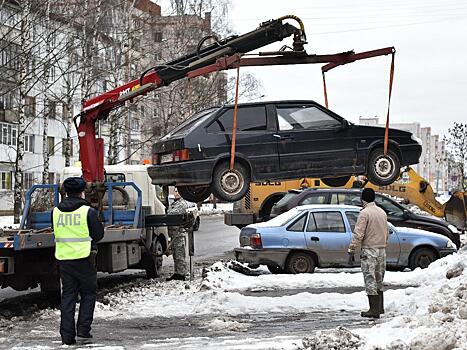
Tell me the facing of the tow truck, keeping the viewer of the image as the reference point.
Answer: facing away from the viewer and to the right of the viewer

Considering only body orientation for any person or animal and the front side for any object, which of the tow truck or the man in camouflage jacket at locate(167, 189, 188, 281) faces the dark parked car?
the tow truck

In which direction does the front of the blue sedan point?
to the viewer's right

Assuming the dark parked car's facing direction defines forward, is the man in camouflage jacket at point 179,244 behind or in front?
behind

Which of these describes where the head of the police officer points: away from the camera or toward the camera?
away from the camera

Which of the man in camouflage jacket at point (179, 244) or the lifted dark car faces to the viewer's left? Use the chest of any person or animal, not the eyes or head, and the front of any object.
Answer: the man in camouflage jacket

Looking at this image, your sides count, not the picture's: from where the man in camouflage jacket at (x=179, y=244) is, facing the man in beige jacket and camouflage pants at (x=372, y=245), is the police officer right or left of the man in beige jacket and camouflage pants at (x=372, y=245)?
right

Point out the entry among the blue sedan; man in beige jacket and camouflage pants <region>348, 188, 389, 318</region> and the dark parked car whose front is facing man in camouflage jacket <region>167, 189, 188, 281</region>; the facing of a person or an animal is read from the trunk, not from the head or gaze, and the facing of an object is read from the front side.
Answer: man in beige jacket and camouflage pants <region>348, 188, 389, 318</region>

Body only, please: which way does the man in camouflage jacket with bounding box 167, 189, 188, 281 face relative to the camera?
to the viewer's left

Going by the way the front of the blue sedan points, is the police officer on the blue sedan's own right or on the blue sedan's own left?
on the blue sedan's own right

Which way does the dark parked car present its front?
to the viewer's right

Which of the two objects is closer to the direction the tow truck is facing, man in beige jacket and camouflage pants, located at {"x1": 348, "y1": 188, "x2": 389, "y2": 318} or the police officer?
the man in beige jacket and camouflage pants

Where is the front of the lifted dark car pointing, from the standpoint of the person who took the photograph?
facing away from the viewer and to the right of the viewer
